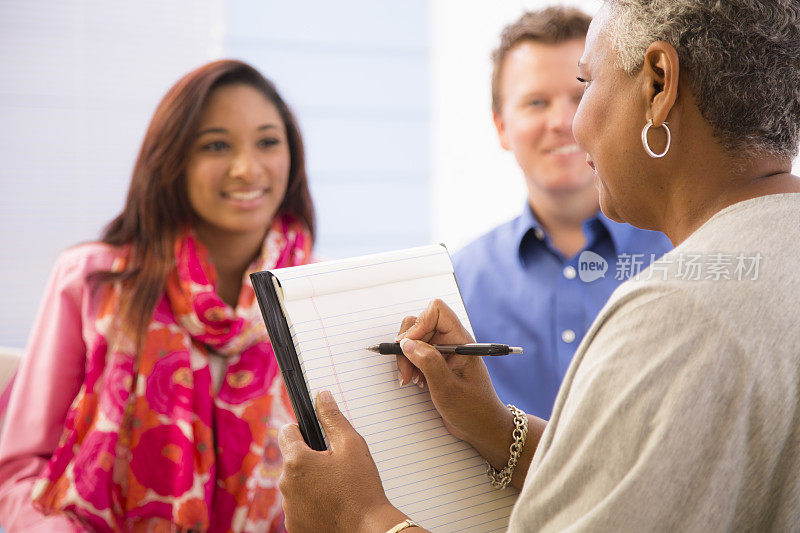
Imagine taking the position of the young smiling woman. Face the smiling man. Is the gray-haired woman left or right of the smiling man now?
right

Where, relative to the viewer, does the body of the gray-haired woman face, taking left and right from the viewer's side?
facing away from the viewer and to the left of the viewer

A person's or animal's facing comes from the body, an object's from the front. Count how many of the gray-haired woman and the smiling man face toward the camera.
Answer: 1

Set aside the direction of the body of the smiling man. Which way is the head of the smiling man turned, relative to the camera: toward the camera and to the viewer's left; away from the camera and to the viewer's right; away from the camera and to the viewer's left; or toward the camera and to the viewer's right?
toward the camera and to the viewer's right

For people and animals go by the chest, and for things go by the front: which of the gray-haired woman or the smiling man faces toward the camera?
the smiling man

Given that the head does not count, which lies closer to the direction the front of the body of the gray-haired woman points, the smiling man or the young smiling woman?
the young smiling woman

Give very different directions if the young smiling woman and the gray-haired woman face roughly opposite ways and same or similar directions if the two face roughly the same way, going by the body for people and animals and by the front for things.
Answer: very different directions

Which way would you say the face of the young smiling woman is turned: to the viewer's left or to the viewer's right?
to the viewer's right

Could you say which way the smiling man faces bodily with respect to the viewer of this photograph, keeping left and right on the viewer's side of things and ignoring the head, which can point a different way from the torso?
facing the viewer

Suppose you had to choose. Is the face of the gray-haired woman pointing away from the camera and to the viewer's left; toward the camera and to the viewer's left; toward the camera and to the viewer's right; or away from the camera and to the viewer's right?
away from the camera and to the viewer's left

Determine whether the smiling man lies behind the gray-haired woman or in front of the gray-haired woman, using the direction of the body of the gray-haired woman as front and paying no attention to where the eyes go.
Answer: in front

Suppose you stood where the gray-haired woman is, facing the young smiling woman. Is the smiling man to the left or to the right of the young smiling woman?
right

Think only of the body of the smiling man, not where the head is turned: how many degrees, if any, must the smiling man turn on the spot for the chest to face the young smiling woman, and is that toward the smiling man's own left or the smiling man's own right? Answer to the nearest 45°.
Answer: approximately 90° to the smiling man's own right

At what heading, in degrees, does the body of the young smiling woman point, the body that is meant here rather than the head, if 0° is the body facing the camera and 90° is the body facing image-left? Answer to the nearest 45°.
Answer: approximately 315°

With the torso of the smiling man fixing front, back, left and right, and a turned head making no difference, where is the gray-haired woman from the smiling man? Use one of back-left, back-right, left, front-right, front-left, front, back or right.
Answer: front
